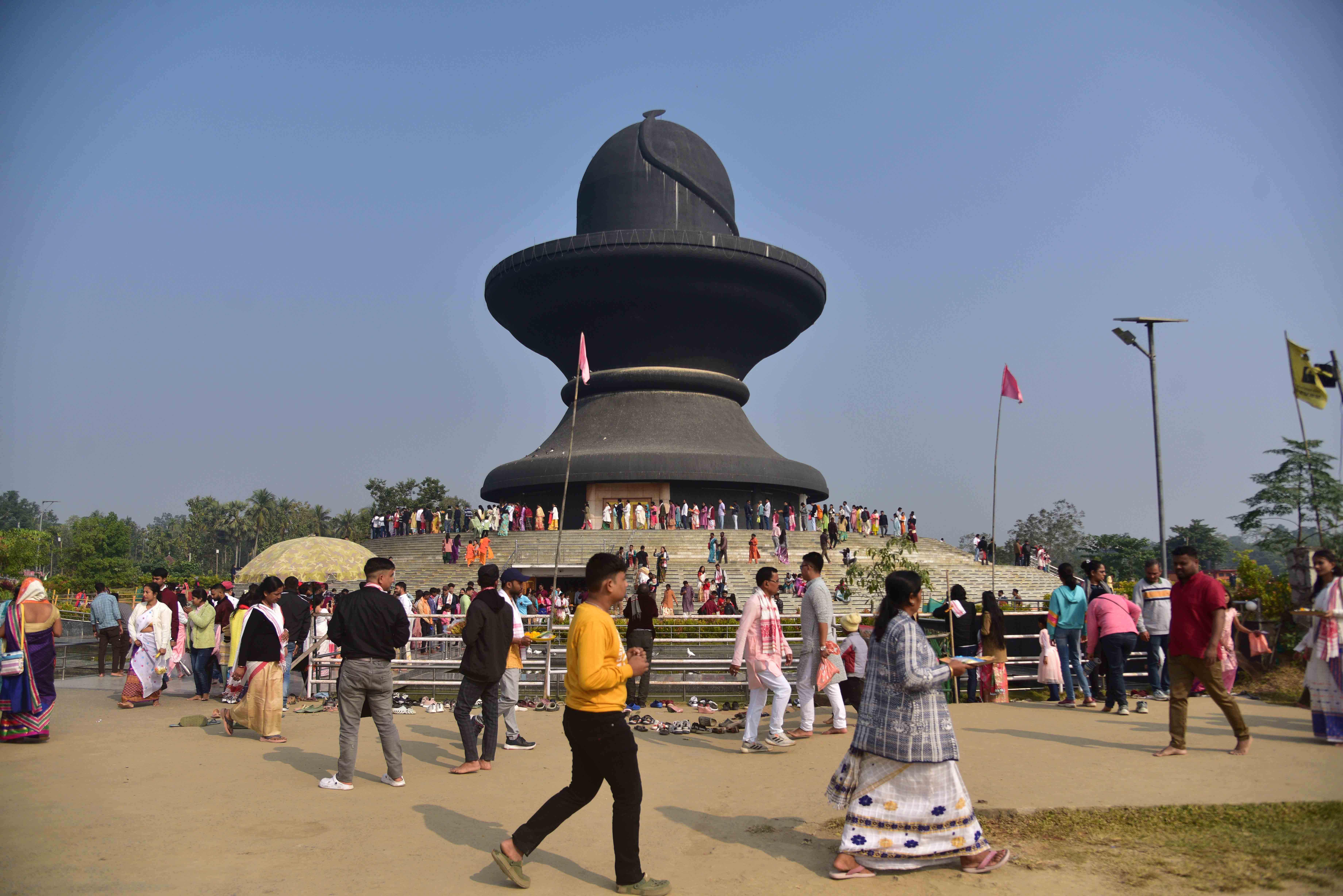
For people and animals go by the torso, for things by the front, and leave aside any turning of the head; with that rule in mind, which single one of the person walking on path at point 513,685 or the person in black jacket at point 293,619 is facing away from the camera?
the person in black jacket at point 293,619

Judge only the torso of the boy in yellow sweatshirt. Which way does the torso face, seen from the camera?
to the viewer's right

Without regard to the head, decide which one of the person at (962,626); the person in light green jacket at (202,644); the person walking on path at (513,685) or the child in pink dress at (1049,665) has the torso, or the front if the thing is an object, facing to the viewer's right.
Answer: the person walking on path at (513,685)

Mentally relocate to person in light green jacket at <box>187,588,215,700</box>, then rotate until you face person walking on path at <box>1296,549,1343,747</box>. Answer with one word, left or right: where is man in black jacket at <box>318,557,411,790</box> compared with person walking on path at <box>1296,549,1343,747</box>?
right

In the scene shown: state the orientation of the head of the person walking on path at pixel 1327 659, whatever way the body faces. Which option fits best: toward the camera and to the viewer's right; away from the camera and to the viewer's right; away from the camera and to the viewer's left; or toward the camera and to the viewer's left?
toward the camera and to the viewer's left

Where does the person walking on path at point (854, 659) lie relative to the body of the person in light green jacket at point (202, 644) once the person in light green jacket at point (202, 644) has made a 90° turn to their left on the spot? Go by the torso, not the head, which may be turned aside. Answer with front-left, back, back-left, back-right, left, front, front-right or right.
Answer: front-left

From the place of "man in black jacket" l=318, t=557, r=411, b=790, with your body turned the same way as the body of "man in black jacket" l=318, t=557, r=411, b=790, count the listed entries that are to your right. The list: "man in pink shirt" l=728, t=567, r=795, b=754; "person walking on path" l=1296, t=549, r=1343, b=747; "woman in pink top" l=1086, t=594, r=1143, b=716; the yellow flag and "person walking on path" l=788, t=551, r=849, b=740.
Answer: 5

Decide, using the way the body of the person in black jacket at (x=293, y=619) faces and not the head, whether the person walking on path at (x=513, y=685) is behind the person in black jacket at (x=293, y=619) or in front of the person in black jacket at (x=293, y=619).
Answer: behind

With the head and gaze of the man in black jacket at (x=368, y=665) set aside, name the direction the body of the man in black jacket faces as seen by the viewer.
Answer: away from the camera
